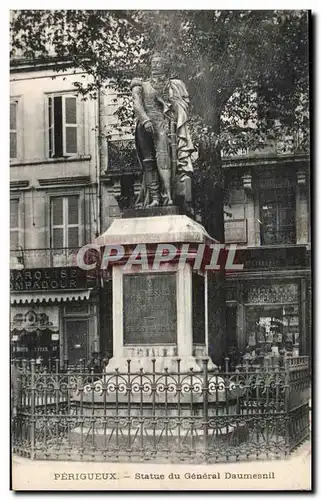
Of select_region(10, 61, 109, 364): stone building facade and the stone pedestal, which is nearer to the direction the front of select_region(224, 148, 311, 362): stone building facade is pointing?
the stone pedestal

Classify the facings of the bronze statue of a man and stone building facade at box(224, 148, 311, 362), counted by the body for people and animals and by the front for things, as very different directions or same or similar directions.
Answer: same or similar directions

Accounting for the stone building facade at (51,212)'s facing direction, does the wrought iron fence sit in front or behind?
in front

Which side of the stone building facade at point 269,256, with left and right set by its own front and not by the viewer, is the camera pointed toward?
front

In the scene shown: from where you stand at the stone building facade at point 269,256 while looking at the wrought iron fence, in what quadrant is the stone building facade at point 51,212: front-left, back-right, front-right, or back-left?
front-right

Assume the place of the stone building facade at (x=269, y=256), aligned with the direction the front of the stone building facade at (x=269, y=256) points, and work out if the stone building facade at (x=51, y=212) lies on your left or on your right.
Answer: on your right

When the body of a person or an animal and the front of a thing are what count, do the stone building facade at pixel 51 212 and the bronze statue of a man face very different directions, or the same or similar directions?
same or similar directions

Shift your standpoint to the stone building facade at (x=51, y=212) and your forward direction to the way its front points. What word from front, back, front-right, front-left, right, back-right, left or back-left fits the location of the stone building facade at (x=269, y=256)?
left

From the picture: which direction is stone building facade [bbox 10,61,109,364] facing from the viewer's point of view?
toward the camera

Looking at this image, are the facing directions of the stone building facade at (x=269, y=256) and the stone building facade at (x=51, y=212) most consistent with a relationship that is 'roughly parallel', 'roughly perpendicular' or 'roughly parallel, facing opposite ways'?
roughly parallel

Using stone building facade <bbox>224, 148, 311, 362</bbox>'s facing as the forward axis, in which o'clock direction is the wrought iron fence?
The wrought iron fence is roughly at 1 o'clock from the stone building facade.

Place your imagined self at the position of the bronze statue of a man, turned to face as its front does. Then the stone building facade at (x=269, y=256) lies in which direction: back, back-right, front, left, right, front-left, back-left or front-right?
back-left

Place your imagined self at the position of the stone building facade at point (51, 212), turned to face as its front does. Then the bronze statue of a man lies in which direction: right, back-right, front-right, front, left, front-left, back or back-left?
front-left

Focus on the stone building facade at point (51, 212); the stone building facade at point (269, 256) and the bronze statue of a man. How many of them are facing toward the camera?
3
